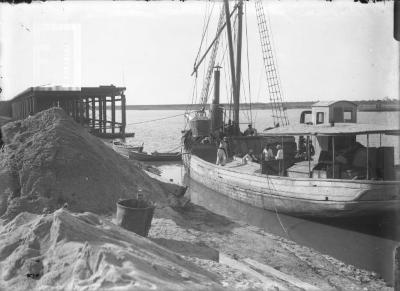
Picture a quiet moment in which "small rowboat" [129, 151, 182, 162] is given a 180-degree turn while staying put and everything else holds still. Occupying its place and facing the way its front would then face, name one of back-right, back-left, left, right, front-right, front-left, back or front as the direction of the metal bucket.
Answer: right

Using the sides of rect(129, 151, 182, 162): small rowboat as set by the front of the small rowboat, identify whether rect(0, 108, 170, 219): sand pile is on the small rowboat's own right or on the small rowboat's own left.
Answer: on the small rowboat's own left

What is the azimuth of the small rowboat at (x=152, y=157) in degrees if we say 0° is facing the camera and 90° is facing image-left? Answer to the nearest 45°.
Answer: approximately 90°

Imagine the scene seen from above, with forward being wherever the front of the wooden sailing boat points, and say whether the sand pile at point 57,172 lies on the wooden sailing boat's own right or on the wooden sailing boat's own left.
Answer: on the wooden sailing boat's own left

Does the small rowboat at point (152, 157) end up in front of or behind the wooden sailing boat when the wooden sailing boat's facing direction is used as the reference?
in front

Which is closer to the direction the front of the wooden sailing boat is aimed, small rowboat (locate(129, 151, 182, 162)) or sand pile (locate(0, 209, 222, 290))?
the small rowboat

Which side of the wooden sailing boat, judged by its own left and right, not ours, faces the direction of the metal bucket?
left

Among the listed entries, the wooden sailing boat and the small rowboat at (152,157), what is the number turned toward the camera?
0

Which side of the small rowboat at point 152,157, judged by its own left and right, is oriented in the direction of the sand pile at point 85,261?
left

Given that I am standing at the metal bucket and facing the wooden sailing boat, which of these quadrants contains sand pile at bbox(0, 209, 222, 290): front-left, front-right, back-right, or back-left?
back-right

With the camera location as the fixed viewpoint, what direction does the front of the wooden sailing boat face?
facing away from the viewer and to the left of the viewer

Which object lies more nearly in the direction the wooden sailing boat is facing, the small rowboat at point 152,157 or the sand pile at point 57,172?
the small rowboat
